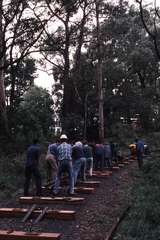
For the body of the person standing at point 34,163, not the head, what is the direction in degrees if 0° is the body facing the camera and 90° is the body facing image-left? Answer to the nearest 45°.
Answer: approximately 225°

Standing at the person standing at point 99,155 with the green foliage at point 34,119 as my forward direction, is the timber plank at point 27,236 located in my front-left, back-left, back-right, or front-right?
back-left

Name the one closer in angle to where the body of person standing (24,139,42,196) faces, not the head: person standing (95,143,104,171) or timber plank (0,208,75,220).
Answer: the person standing

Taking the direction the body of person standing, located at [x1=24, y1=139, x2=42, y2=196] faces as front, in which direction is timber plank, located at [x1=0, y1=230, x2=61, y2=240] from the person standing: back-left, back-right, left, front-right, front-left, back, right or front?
back-right

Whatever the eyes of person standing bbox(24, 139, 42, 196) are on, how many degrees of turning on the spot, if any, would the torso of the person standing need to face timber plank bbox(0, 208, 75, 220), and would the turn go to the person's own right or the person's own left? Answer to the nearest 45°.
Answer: approximately 135° to the person's own right
